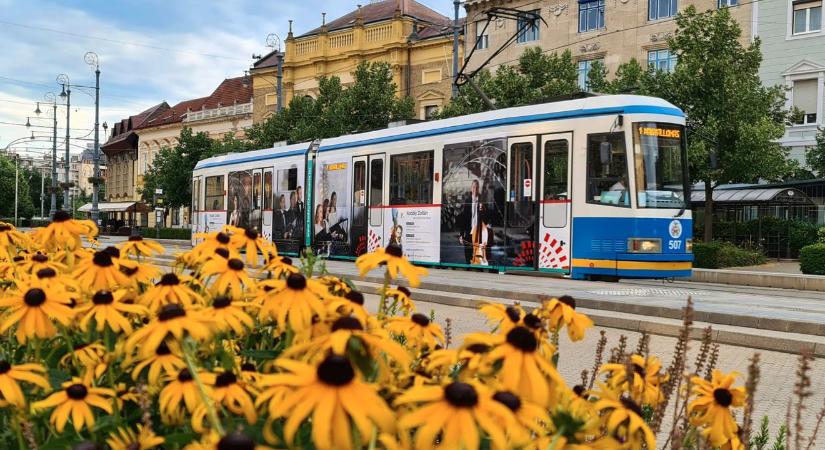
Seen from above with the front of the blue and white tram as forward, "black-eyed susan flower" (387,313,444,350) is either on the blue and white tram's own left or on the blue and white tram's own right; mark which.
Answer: on the blue and white tram's own right

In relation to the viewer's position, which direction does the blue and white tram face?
facing the viewer and to the right of the viewer

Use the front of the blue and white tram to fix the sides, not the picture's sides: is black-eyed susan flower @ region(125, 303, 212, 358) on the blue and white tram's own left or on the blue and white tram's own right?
on the blue and white tram's own right

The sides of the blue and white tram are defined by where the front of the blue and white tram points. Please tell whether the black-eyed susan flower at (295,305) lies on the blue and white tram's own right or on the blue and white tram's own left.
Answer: on the blue and white tram's own right

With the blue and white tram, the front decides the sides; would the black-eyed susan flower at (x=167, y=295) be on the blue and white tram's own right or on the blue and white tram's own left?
on the blue and white tram's own right

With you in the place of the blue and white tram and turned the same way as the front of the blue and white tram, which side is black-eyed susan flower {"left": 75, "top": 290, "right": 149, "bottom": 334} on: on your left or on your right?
on your right

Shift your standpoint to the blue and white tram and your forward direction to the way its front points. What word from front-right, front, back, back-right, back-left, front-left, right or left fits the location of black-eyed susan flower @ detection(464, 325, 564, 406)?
front-right

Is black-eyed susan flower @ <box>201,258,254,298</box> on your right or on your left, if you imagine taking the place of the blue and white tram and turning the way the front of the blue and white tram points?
on your right

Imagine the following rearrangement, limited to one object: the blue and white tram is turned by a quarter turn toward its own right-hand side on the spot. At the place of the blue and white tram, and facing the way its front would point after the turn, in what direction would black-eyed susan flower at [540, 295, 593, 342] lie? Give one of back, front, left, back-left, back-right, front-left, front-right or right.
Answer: front-left

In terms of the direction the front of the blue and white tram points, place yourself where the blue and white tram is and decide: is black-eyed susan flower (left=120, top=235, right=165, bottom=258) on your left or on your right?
on your right

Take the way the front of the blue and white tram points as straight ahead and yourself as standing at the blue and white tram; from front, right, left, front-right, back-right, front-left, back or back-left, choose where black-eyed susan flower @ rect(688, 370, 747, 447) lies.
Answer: front-right

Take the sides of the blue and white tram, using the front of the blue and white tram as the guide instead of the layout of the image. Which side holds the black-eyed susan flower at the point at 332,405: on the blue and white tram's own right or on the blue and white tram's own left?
on the blue and white tram's own right

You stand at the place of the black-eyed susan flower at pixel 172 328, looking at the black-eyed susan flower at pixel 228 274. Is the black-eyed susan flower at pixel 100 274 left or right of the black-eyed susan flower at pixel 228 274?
left

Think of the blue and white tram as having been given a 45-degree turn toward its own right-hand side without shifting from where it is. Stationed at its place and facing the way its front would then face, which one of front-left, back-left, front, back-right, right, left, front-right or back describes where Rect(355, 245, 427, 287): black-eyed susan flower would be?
front

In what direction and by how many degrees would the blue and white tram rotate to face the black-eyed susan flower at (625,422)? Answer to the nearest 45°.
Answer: approximately 45° to its right
